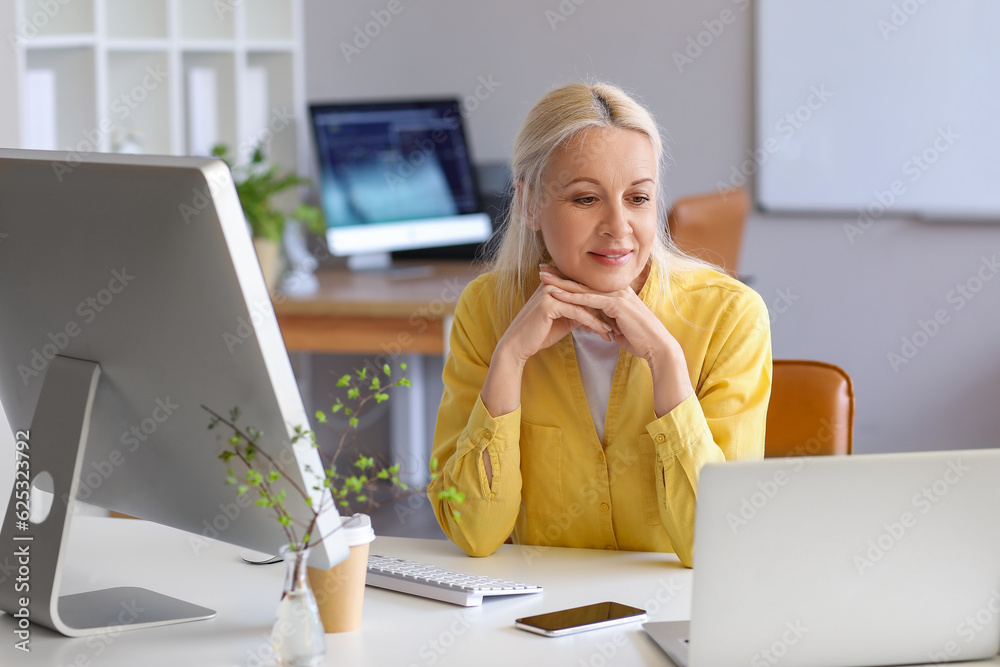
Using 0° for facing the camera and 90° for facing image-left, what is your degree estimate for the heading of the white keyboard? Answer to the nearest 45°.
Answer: approximately 225°

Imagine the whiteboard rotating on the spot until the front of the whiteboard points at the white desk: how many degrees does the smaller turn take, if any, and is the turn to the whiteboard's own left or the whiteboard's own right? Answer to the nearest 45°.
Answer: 0° — it already faces it

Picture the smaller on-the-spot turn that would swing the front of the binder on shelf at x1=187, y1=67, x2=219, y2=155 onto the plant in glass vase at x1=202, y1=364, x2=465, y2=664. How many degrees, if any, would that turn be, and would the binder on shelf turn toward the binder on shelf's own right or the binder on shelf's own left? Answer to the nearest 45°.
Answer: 0° — it already faces it

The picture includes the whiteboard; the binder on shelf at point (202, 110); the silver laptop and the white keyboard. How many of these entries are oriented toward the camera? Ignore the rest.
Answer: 2

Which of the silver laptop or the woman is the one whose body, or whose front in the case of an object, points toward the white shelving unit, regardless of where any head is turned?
the silver laptop

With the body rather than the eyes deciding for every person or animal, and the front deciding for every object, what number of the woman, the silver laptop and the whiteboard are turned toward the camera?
2

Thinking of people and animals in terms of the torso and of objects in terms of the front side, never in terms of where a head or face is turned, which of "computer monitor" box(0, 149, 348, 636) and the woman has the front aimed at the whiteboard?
the computer monitor

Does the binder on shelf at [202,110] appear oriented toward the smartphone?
yes
